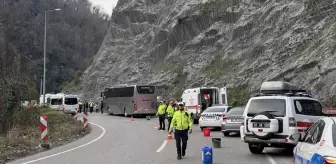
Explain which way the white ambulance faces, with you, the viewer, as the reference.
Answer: facing away from the viewer and to the left of the viewer

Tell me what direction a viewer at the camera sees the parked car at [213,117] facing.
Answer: facing away from the viewer and to the right of the viewer

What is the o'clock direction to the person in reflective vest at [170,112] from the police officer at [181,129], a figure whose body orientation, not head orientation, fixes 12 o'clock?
The person in reflective vest is roughly at 6 o'clock from the police officer.

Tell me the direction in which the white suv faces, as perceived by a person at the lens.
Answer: facing away from the viewer and to the right of the viewer

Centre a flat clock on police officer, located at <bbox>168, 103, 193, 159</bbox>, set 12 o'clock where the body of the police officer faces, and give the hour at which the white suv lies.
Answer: The white suv is roughly at 9 o'clock from the police officer.

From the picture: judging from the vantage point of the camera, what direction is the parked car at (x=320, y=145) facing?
facing away from the viewer and to the left of the viewer

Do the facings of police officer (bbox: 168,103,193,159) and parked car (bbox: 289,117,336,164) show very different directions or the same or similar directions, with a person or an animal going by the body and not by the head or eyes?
very different directions

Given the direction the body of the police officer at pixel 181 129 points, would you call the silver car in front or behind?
behind

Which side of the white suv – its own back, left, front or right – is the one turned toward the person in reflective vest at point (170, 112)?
left
